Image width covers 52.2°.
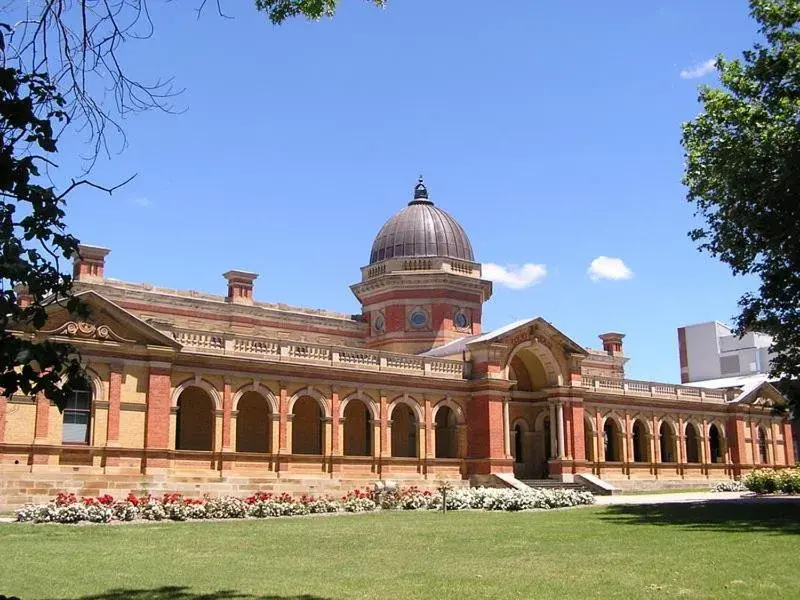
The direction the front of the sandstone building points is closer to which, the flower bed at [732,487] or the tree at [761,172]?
the tree

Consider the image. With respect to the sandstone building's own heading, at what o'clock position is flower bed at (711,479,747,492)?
The flower bed is roughly at 10 o'clock from the sandstone building.

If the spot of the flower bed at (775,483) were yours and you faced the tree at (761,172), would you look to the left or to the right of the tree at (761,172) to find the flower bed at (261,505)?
right

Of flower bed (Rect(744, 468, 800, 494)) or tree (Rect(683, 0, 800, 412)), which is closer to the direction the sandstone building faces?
the tree

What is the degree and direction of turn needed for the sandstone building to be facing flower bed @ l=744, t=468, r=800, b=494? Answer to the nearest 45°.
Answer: approximately 45° to its left

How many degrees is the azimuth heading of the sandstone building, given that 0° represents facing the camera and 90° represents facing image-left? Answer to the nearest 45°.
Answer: approximately 315°
